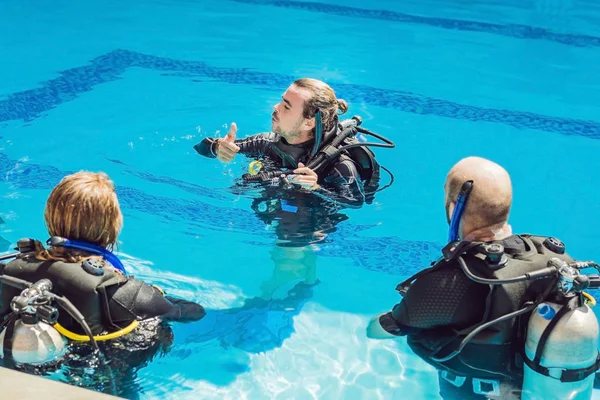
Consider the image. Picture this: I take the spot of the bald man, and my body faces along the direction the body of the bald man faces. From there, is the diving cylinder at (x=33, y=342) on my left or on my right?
on my left

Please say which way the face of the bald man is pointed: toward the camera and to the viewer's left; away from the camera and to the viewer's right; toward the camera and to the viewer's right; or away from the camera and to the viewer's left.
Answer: away from the camera and to the viewer's left

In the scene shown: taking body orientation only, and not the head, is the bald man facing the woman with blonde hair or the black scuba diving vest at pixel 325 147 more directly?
the black scuba diving vest

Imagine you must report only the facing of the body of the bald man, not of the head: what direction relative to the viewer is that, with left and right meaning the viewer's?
facing away from the viewer and to the left of the viewer

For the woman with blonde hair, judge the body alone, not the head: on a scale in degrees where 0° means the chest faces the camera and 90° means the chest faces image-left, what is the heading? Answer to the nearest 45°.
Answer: approximately 225°

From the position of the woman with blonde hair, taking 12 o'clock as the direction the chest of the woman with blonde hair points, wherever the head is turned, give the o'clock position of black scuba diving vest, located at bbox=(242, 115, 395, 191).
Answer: The black scuba diving vest is roughly at 12 o'clock from the woman with blonde hair.

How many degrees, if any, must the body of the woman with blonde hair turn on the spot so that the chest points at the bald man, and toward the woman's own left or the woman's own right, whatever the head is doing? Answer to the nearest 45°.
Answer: approximately 45° to the woman's own right

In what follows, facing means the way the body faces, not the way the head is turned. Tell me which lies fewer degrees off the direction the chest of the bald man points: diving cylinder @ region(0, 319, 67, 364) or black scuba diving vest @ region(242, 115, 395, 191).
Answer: the black scuba diving vest
